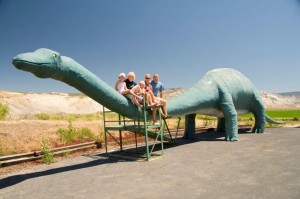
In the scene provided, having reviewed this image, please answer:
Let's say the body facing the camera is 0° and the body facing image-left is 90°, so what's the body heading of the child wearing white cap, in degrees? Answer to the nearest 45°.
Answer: approximately 315°

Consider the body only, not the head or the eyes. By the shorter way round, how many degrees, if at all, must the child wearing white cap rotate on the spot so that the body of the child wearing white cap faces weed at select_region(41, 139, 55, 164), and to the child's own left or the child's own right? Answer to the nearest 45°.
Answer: approximately 135° to the child's own right
